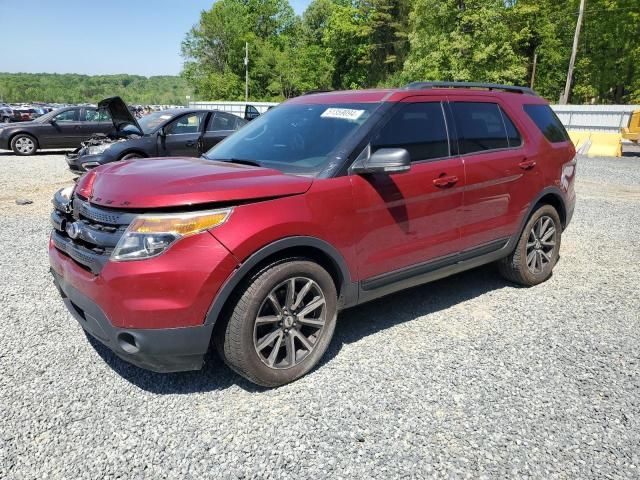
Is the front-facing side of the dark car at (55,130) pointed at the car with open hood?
no

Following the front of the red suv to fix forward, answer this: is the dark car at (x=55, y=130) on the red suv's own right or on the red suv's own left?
on the red suv's own right

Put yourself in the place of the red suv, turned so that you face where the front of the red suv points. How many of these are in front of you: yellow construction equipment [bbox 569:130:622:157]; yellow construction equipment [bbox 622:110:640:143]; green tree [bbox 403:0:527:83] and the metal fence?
0

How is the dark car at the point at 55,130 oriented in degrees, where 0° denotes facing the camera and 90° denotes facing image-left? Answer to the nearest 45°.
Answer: approximately 90°

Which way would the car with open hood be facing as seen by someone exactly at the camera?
facing the viewer and to the left of the viewer

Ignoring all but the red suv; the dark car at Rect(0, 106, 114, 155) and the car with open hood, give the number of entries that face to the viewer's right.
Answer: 0

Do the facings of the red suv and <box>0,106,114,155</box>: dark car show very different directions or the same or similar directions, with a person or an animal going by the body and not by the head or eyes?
same or similar directions

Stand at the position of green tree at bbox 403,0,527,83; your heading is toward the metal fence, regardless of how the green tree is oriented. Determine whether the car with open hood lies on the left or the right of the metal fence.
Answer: right

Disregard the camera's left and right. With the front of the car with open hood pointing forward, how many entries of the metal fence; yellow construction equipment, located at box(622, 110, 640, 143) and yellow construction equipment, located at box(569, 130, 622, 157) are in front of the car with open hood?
0

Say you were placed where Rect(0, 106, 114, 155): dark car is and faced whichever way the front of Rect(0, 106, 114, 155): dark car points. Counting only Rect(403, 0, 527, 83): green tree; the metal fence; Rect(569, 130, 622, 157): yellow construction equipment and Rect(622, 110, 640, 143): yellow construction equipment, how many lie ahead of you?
0

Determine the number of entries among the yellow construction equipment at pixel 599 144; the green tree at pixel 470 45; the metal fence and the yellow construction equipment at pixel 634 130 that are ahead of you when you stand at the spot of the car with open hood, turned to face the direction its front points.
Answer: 0

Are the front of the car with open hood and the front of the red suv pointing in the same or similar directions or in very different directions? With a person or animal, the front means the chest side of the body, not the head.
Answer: same or similar directions

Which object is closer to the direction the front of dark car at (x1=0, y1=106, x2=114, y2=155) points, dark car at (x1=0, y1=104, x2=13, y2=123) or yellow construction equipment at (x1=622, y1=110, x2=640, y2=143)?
the dark car

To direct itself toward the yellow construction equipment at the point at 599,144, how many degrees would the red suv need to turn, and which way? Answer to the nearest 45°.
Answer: approximately 180°

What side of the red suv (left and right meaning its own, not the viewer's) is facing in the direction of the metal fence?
back
